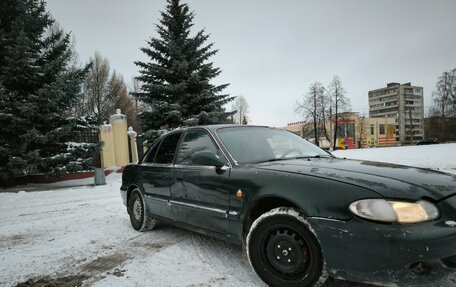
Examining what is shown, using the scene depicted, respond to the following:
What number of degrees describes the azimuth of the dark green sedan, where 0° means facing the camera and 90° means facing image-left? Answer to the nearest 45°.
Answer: approximately 315°

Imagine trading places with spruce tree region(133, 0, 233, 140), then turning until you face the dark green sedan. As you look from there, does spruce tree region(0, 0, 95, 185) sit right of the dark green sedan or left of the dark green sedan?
right

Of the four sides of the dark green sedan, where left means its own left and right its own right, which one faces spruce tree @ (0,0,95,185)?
back

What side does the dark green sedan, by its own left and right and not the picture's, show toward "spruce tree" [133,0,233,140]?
back
